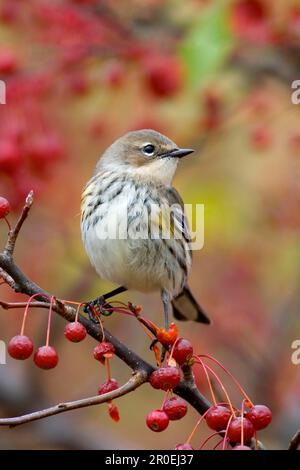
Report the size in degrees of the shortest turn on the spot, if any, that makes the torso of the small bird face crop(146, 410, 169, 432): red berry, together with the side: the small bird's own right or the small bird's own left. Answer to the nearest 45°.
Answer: approximately 45° to the small bird's own left

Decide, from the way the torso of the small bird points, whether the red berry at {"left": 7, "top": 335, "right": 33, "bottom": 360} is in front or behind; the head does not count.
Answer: in front

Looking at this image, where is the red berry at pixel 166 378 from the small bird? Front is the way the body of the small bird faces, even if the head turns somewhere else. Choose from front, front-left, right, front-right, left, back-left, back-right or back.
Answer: front-left

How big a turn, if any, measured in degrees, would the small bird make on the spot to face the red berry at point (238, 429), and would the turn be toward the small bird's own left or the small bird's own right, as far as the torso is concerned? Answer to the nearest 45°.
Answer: approximately 45° to the small bird's own left

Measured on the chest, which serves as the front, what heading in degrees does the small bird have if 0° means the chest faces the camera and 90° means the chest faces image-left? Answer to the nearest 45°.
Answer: approximately 45°
